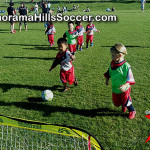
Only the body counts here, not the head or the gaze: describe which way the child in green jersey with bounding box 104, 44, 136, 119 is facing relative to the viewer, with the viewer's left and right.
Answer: facing the viewer and to the left of the viewer

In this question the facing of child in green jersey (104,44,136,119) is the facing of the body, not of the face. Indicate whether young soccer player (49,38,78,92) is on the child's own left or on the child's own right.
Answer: on the child's own right
